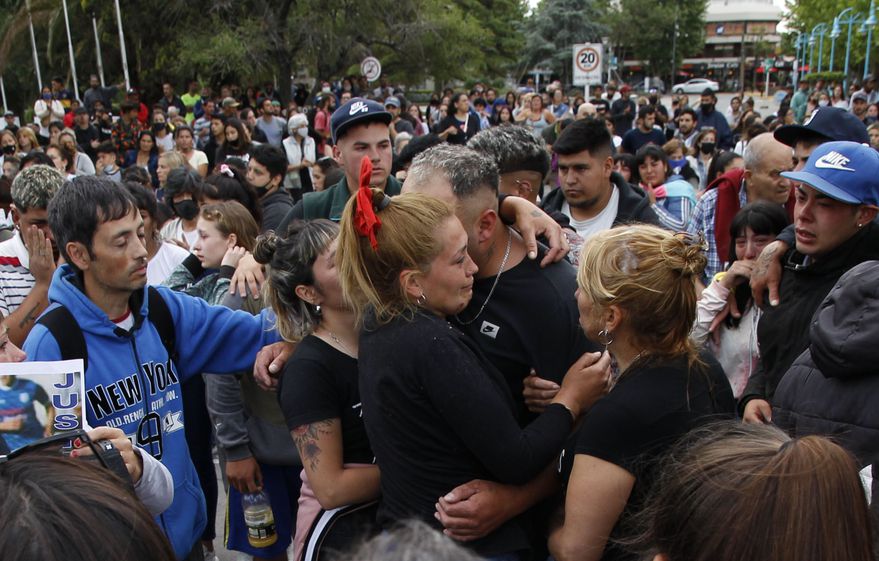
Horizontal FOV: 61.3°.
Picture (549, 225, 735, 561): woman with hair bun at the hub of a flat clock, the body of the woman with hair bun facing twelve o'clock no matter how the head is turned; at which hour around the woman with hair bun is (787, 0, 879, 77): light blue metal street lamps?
The light blue metal street lamps is roughly at 2 o'clock from the woman with hair bun.

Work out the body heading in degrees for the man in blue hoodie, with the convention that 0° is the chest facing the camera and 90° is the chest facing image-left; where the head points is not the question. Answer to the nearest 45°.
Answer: approximately 315°

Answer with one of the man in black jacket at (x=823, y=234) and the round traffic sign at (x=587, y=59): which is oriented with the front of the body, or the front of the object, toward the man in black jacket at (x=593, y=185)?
the round traffic sign

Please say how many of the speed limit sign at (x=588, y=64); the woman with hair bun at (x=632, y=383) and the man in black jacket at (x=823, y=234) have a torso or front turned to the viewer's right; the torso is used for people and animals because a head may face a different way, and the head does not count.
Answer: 0

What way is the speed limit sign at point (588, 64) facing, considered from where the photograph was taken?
facing the viewer

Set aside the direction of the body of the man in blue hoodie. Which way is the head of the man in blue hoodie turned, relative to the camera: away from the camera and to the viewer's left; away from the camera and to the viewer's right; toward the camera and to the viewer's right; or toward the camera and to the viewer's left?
toward the camera and to the viewer's right

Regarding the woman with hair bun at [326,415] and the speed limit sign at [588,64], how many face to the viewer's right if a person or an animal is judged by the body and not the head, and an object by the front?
1

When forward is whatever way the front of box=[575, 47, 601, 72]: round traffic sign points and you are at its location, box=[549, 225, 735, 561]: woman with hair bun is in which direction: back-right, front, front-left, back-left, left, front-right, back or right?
front

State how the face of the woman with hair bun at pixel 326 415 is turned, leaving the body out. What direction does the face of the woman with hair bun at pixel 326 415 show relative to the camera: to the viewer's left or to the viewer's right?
to the viewer's right

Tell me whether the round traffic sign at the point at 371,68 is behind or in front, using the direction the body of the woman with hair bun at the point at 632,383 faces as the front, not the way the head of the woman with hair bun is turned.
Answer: in front

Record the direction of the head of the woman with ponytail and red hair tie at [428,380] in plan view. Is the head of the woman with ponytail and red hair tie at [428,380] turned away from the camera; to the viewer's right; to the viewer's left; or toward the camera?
to the viewer's right

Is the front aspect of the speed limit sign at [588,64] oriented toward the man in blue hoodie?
yes

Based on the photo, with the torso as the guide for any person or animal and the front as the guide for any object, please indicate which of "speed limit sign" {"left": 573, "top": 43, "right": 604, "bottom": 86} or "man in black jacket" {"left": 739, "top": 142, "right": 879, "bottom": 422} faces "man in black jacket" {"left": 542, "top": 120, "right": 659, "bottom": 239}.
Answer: the speed limit sign

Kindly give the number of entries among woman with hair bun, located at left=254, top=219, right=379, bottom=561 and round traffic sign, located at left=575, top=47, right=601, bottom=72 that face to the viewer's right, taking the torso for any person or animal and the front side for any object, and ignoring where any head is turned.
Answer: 1

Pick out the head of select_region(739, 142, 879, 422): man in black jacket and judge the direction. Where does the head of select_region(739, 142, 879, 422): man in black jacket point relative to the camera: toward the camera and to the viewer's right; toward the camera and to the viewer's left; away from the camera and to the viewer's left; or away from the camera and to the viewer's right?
toward the camera and to the viewer's left

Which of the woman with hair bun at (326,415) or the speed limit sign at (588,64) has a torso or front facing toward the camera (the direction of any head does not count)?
the speed limit sign

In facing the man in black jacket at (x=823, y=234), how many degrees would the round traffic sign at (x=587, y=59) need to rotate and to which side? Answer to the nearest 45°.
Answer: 0° — it already faces them

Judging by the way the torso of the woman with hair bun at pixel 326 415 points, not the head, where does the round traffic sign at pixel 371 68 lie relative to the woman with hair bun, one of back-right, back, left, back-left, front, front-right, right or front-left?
left

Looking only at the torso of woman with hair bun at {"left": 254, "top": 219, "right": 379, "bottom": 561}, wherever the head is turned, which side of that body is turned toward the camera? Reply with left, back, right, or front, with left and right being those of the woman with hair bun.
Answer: right

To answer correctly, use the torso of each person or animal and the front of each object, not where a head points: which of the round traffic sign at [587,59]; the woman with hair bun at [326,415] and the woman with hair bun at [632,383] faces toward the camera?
the round traffic sign
